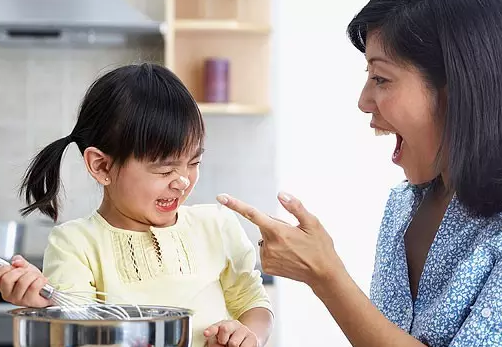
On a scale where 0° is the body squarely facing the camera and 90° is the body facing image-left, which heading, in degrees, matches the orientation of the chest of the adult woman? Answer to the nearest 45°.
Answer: approximately 45°

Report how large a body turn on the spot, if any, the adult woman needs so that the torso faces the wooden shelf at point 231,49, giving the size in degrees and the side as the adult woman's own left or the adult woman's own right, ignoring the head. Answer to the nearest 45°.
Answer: approximately 135° to the adult woman's own right
